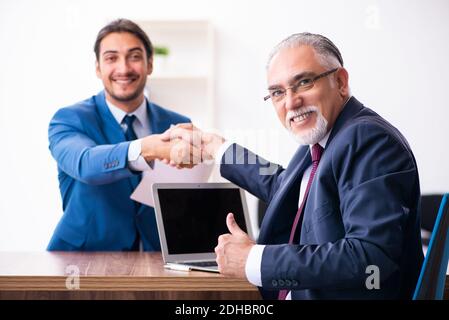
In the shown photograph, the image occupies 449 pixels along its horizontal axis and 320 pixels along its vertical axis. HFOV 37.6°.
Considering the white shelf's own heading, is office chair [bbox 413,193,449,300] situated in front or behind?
in front

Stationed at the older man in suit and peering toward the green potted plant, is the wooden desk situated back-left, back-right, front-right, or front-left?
front-left

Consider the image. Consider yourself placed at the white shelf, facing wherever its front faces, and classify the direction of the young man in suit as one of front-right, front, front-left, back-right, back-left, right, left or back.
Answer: front

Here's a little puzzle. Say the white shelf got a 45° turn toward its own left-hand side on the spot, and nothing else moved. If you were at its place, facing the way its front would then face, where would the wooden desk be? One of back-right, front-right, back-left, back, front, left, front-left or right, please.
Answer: front-right

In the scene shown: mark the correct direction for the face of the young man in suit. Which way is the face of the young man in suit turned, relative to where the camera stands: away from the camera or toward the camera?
toward the camera

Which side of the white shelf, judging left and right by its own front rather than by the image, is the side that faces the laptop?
front

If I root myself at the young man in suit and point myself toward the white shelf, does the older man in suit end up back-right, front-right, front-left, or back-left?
back-right

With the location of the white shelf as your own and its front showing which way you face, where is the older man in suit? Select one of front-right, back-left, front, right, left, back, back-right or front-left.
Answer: front

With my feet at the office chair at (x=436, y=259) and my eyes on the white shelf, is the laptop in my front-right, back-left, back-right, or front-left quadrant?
front-left

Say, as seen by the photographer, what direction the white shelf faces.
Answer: facing the viewer
